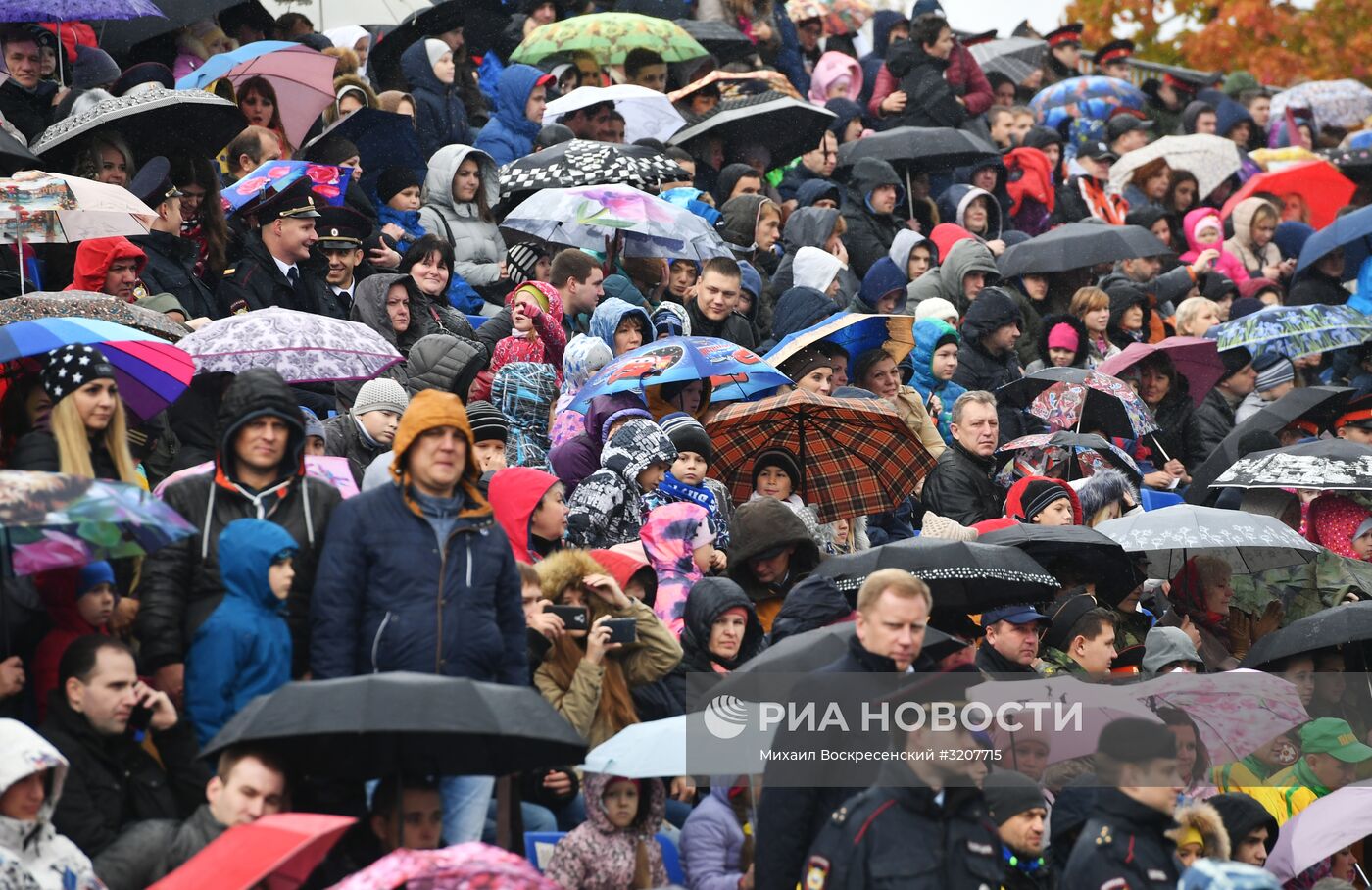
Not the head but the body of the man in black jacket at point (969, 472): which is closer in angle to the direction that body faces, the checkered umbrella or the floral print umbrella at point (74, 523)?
the floral print umbrella

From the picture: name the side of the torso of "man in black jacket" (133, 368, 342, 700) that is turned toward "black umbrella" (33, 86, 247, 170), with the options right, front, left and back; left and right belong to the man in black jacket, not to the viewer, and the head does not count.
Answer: back

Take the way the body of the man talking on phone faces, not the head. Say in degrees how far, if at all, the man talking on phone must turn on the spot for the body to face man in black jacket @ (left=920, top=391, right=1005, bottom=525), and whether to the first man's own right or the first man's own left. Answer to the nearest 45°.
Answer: approximately 90° to the first man's own left

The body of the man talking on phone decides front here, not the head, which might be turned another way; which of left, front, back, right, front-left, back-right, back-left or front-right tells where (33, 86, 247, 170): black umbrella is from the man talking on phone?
back-left

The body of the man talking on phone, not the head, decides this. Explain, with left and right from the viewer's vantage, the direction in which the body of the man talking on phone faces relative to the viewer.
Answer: facing the viewer and to the right of the viewer

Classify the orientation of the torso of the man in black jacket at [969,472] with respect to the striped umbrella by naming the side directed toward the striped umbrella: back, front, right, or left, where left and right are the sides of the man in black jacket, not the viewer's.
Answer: right

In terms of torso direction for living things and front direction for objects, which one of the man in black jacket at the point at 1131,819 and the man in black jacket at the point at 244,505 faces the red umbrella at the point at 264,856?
the man in black jacket at the point at 244,505

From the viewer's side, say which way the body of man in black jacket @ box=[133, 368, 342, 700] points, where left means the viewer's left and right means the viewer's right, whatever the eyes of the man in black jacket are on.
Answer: facing the viewer

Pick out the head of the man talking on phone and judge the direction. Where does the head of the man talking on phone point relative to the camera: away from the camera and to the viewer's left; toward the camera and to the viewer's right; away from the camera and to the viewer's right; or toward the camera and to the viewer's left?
toward the camera and to the viewer's right

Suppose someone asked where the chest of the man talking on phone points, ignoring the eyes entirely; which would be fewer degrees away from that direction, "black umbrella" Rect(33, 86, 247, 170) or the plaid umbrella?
the plaid umbrella

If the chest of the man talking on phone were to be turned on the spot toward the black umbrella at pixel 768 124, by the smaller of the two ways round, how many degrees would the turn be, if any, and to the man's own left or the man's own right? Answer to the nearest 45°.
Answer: approximately 90° to the man's own left

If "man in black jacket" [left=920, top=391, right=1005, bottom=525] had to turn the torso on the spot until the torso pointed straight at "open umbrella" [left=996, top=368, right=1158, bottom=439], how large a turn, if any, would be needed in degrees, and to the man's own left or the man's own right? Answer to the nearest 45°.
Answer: approximately 90° to the man's own left
